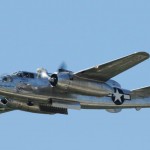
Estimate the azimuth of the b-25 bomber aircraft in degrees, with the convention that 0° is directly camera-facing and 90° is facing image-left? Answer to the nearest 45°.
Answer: approximately 45°
